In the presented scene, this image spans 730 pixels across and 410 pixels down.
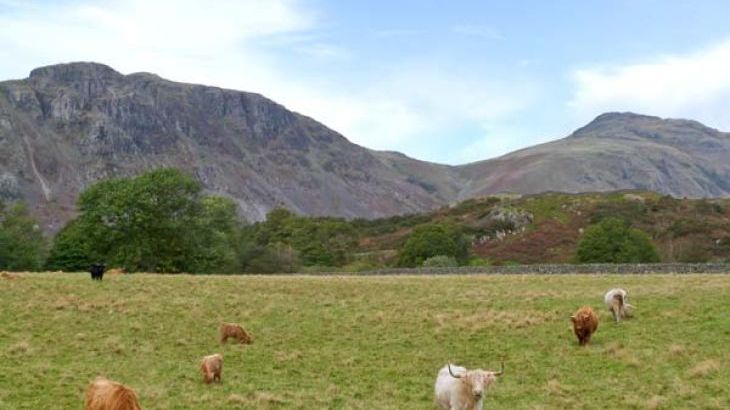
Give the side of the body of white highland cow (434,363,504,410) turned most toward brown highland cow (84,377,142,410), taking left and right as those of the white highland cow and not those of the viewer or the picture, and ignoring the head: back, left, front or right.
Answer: right

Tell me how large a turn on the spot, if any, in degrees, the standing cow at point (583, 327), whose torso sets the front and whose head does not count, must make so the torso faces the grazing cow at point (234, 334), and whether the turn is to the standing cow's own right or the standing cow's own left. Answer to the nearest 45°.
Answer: approximately 90° to the standing cow's own right

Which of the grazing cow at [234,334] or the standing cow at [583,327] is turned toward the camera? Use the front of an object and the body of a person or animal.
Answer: the standing cow at [583,327]

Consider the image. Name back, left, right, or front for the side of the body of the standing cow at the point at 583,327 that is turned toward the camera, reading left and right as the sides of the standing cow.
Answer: front

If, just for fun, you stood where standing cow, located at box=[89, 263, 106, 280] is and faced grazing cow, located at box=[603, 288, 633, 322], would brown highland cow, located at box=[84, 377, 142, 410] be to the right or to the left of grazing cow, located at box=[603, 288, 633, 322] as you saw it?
right

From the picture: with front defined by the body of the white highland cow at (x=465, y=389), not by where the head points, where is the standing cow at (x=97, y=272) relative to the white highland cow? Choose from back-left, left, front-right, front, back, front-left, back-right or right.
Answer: back

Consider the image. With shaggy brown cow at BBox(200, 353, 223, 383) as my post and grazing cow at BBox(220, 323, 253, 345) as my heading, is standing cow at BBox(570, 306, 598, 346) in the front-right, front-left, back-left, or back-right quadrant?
front-right

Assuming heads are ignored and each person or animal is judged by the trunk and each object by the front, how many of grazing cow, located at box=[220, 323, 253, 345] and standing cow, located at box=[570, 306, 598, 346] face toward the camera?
1

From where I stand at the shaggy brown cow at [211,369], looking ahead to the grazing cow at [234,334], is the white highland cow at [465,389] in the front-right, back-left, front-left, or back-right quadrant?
back-right

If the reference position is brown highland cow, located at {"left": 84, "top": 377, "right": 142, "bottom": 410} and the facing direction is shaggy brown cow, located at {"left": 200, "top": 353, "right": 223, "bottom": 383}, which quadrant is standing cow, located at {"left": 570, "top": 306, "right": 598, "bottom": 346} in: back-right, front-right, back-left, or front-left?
front-right
